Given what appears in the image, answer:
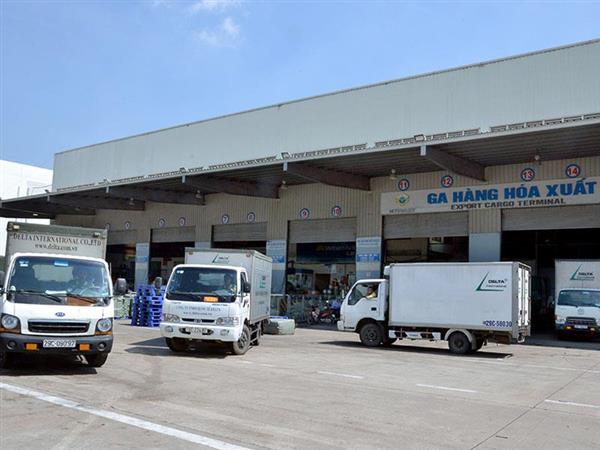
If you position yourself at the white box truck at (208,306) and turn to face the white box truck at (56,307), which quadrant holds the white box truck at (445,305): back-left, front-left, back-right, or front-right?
back-left

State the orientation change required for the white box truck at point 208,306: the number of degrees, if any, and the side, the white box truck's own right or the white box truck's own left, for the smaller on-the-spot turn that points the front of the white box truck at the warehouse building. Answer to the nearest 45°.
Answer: approximately 180°

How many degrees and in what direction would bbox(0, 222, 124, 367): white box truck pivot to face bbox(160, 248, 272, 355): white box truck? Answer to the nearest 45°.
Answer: approximately 135° to its left

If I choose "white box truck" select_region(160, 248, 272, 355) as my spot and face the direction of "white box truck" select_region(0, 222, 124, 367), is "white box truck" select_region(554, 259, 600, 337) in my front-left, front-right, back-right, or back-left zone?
back-left

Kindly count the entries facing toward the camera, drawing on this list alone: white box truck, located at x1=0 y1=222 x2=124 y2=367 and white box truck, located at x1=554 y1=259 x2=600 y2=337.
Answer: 2

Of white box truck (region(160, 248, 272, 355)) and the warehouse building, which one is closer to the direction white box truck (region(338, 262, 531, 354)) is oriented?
the white box truck

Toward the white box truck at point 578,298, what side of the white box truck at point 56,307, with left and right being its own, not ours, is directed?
left

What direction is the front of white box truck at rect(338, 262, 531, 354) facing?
to the viewer's left

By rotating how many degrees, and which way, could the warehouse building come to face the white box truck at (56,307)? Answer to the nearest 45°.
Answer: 0° — it already faces it

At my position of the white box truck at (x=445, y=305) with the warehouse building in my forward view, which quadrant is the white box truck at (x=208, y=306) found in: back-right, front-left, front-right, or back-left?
back-left

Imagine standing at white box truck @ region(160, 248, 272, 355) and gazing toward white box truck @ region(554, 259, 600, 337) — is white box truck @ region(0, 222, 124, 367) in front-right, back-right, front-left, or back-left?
back-right
